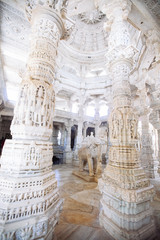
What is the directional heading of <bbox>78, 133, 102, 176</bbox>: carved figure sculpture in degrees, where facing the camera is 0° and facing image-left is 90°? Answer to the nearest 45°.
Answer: approximately 315°

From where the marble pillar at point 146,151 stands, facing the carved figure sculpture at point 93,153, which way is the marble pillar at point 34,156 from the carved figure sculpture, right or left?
left

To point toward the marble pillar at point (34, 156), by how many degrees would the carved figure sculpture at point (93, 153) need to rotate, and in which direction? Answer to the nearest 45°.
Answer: approximately 45° to its right

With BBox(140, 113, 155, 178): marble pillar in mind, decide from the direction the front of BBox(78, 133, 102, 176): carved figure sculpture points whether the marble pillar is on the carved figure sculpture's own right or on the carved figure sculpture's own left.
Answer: on the carved figure sculpture's own left
